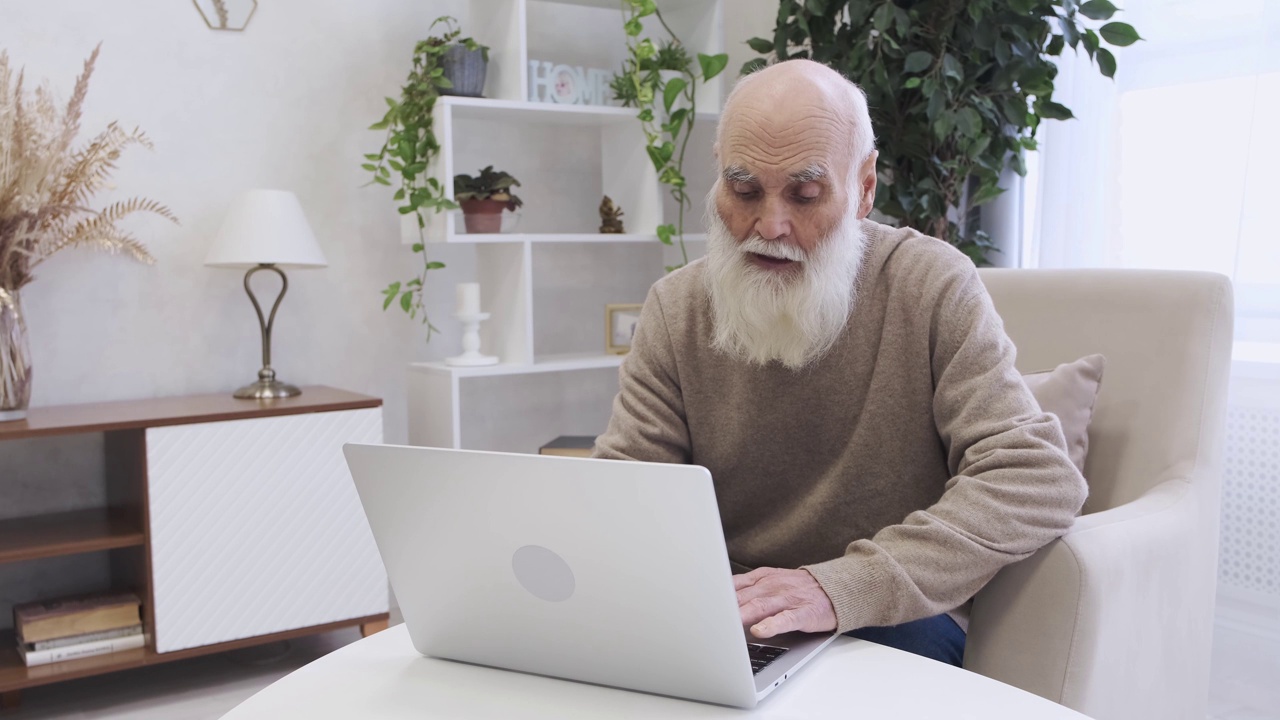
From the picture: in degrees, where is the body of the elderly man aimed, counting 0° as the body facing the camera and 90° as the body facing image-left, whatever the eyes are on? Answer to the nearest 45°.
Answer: approximately 45°

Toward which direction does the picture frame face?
toward the camera

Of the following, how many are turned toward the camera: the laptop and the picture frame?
1

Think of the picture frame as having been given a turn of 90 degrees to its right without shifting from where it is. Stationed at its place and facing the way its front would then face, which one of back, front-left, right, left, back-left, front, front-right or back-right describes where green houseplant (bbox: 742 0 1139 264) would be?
back-left

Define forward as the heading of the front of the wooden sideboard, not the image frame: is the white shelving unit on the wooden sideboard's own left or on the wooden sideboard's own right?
on the wooden sideboard's own left

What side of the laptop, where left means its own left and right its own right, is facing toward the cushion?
front

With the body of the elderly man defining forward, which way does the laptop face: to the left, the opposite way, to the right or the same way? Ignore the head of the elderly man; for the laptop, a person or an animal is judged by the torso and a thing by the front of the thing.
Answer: the opposite way

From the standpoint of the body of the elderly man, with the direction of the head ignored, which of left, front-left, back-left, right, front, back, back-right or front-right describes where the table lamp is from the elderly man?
right

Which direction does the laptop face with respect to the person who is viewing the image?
facing away from the viewer and to the right of the viewer

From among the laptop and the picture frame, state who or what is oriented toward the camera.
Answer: the picture frame

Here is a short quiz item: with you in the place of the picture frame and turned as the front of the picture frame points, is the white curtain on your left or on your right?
on your left

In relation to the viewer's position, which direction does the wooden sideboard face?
facing the viewer and to the right of the viewer

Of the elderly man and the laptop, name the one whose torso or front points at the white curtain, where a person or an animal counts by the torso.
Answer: the laptop
